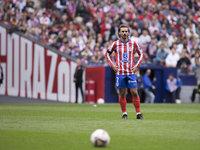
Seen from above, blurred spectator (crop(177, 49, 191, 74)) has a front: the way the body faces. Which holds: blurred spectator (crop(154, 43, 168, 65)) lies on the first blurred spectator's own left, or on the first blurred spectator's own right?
on the first blurred spectator's own right

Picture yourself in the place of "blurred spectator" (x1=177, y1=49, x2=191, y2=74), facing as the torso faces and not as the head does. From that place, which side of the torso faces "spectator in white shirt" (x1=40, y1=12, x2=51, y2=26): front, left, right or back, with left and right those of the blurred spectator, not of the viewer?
right

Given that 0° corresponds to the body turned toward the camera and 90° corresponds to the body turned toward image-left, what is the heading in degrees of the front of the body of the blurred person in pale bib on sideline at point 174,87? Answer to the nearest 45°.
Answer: approximately 0°

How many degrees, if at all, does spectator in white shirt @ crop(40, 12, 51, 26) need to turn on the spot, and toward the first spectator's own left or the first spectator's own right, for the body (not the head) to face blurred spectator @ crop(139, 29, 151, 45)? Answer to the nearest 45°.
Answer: approximately 90° to the first spectator's own left

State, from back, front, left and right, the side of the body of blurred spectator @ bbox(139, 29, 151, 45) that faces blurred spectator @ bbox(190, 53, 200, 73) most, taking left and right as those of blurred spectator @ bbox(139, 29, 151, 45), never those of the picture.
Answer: left

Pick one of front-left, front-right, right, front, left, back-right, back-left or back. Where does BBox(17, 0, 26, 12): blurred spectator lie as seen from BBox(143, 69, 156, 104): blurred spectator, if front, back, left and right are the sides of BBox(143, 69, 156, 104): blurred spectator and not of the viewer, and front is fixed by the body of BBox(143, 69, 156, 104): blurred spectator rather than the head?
back

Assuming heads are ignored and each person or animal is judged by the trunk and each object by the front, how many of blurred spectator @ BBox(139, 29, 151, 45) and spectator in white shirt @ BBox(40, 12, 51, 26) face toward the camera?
2

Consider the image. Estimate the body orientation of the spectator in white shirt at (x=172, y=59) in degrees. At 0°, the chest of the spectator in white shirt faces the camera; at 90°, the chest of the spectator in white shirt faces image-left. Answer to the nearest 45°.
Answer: approximately 0°
